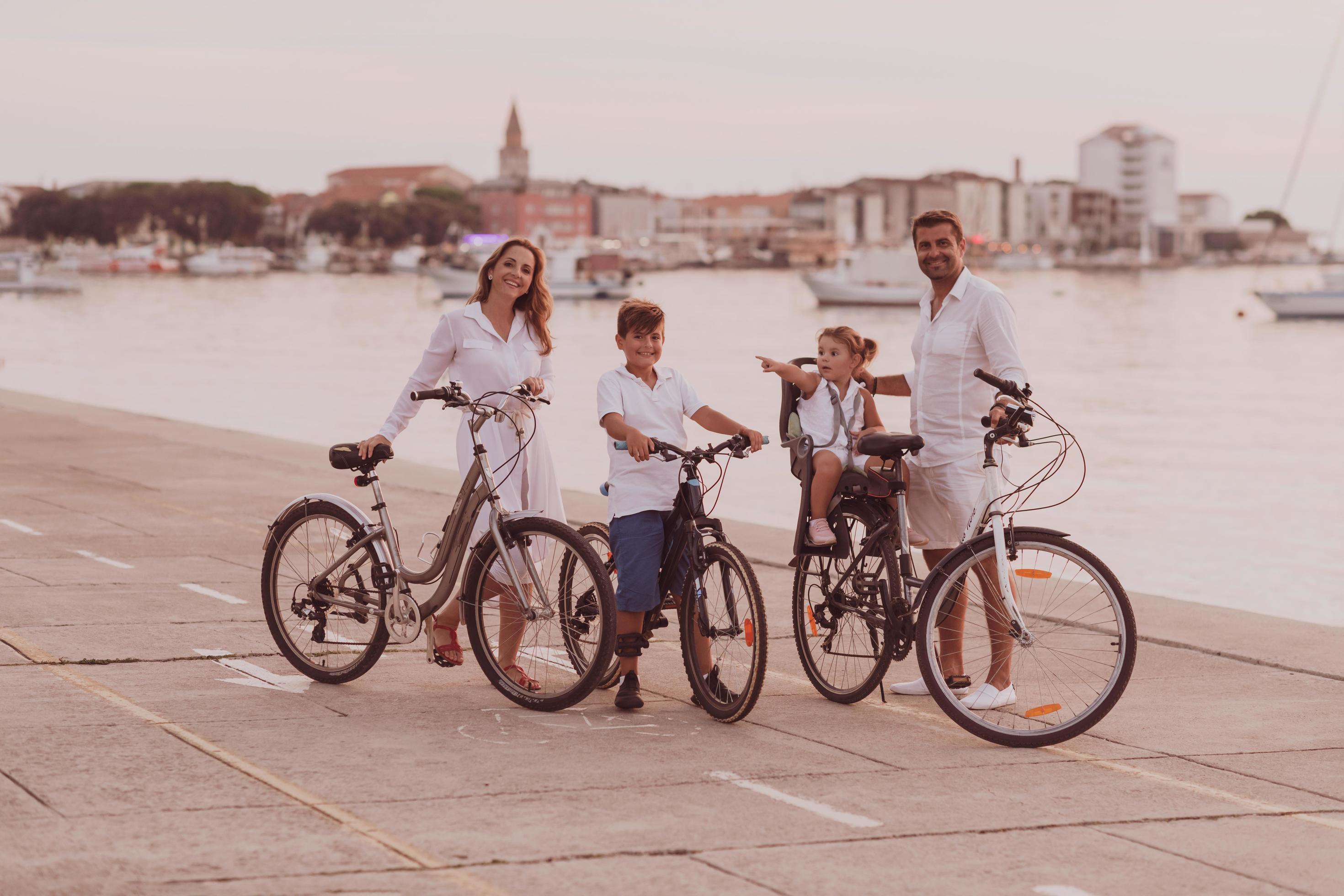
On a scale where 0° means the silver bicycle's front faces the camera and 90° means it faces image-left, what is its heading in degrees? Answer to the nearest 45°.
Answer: approximately 315°

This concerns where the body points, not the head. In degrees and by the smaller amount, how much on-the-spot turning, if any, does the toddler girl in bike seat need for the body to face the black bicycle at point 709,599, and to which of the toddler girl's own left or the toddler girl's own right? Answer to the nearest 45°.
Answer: approximately 90° to the toddler girl's own right

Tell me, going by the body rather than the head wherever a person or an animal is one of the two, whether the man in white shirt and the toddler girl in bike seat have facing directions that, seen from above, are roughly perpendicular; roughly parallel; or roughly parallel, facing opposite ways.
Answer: roughly perpendicular

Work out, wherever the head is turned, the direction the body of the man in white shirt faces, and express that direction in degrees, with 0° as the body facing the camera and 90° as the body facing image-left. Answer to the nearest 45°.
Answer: approximately 45°

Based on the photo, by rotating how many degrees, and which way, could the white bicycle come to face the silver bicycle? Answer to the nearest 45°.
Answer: approximately 135° to its right

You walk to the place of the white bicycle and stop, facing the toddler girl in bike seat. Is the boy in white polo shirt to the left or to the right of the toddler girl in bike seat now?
left

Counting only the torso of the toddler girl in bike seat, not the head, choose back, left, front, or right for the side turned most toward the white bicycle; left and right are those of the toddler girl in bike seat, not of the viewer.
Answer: front

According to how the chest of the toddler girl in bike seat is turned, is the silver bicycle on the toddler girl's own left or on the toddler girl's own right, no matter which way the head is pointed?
on the toddler girl's own right

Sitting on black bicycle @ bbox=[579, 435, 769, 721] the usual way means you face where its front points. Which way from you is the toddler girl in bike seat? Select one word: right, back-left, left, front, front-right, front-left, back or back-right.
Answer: left

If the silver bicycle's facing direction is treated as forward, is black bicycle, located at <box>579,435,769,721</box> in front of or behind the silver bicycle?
in front

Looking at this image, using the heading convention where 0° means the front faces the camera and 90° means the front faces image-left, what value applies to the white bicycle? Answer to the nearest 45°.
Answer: approximately 315°

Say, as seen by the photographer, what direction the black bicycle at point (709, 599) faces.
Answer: facing the viewer and to the right of the viewer

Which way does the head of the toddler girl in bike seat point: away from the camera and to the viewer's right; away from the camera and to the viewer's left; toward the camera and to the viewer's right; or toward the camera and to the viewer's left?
toward the camera and to the viewer's left
